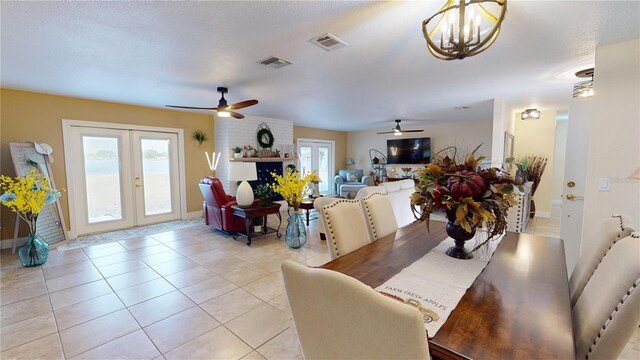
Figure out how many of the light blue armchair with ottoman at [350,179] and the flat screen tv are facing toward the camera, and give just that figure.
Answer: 2

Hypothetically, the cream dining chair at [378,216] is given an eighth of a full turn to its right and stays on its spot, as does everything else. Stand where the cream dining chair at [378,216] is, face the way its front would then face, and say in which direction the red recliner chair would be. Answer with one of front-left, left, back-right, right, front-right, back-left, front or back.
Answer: back-right

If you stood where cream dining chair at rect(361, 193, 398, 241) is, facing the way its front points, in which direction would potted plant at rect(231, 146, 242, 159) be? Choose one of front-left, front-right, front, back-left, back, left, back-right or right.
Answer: back

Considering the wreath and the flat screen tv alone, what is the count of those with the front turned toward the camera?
2

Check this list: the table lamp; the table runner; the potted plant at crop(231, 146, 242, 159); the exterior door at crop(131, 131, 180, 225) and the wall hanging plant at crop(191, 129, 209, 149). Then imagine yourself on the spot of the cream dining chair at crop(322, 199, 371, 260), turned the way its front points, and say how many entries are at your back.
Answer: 4

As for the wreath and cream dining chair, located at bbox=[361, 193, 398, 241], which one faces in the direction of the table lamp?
the wreath

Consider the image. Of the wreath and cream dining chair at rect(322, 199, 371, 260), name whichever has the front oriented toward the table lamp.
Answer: the wreath

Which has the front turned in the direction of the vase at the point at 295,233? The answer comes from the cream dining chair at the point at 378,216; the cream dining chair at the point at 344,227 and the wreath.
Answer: the wreath

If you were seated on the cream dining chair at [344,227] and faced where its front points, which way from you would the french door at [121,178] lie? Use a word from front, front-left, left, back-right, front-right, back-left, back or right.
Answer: back

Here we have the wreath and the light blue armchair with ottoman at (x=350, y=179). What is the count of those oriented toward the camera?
2

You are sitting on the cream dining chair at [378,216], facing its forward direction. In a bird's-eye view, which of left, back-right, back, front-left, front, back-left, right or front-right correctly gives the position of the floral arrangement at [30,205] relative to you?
back-right
